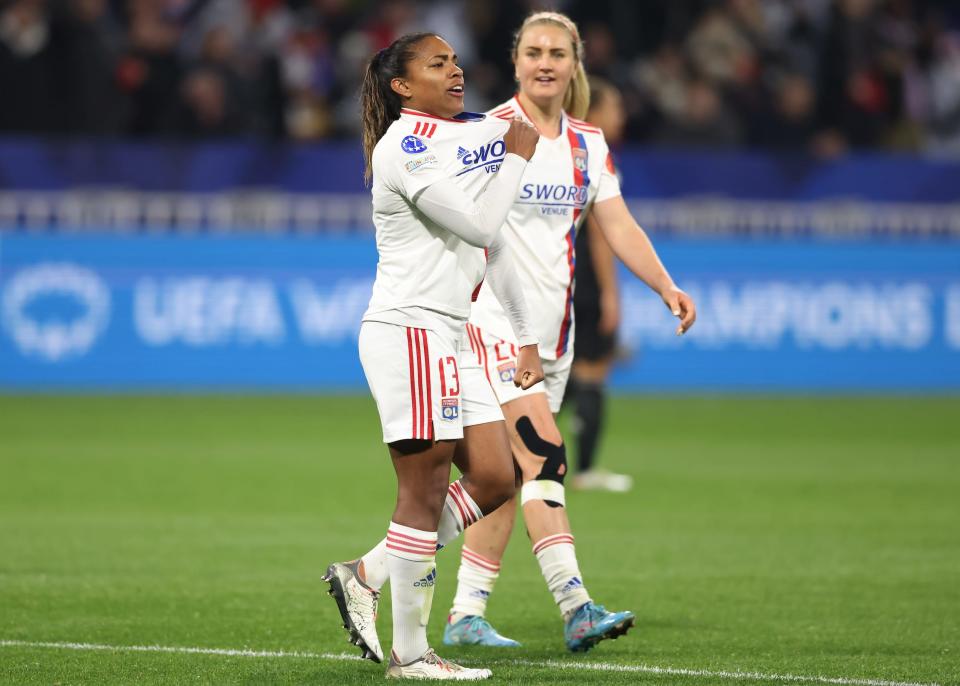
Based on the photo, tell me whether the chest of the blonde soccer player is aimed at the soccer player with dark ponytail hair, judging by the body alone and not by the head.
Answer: no

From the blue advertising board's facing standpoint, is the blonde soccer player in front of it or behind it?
in front

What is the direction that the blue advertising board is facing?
toward the camera

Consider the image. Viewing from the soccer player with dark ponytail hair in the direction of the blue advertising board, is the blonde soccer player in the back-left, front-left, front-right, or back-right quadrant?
front-right

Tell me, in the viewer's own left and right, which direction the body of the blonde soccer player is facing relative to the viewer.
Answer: facing the viewer and to the right of the viewer

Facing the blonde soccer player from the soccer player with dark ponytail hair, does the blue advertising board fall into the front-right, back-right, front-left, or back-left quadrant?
front-left

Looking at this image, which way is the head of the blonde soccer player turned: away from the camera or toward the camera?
toward the camera

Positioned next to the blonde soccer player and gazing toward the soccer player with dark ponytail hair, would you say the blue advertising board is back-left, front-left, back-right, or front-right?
back-right

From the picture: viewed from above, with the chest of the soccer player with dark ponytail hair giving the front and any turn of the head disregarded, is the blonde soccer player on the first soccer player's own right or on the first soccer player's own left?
on the first soccer player's own left

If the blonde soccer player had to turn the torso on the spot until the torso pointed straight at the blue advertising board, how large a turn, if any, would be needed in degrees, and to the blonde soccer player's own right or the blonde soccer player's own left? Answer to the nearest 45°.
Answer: approximately 135° to the blonde soccer player's own left
